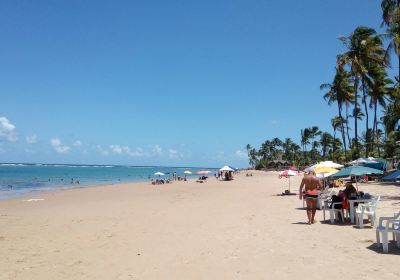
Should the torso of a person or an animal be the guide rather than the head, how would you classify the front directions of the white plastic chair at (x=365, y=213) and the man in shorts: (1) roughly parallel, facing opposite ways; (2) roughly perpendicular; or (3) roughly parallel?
roughly perpendicular

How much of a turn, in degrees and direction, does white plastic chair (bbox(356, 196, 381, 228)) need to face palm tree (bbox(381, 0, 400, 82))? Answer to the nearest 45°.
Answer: approximately 90° to its right

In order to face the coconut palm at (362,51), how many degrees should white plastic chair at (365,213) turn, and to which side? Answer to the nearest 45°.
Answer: approximately 90° to its right

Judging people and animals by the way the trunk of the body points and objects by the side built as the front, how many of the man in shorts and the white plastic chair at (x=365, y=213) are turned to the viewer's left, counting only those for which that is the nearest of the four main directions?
1

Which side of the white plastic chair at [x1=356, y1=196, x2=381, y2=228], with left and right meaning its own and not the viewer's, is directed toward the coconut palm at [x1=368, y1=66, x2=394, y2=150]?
right

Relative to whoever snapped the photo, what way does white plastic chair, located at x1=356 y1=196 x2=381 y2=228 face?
facing to the left of the viewer
